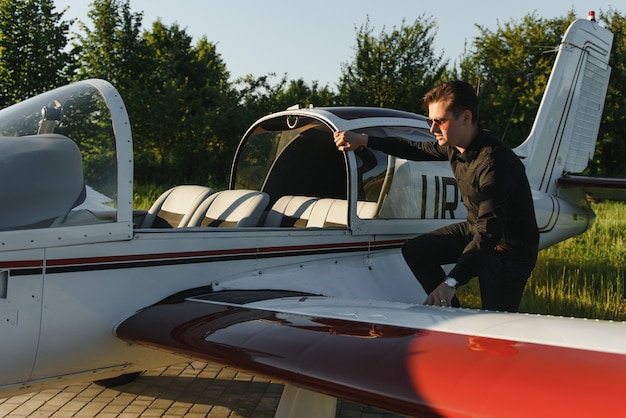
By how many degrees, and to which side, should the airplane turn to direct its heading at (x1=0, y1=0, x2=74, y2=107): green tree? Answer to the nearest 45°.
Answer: approximately 90° to its right

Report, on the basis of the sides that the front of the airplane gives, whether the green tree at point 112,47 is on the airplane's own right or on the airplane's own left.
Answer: on the airplane's own right

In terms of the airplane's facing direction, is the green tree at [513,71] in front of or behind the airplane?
behind

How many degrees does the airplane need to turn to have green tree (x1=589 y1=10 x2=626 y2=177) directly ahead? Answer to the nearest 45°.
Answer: approximately 180°

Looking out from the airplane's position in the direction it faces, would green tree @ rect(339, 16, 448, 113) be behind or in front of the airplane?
behind

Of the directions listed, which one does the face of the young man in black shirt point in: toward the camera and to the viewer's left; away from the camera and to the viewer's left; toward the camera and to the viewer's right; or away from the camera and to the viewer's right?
toward the camera and to the viewer's left

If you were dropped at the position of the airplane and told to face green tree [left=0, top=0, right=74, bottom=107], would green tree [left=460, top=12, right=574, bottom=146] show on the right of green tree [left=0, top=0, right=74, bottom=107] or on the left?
right

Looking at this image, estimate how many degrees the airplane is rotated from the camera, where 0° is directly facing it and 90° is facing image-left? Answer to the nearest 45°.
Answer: approximately 45°
